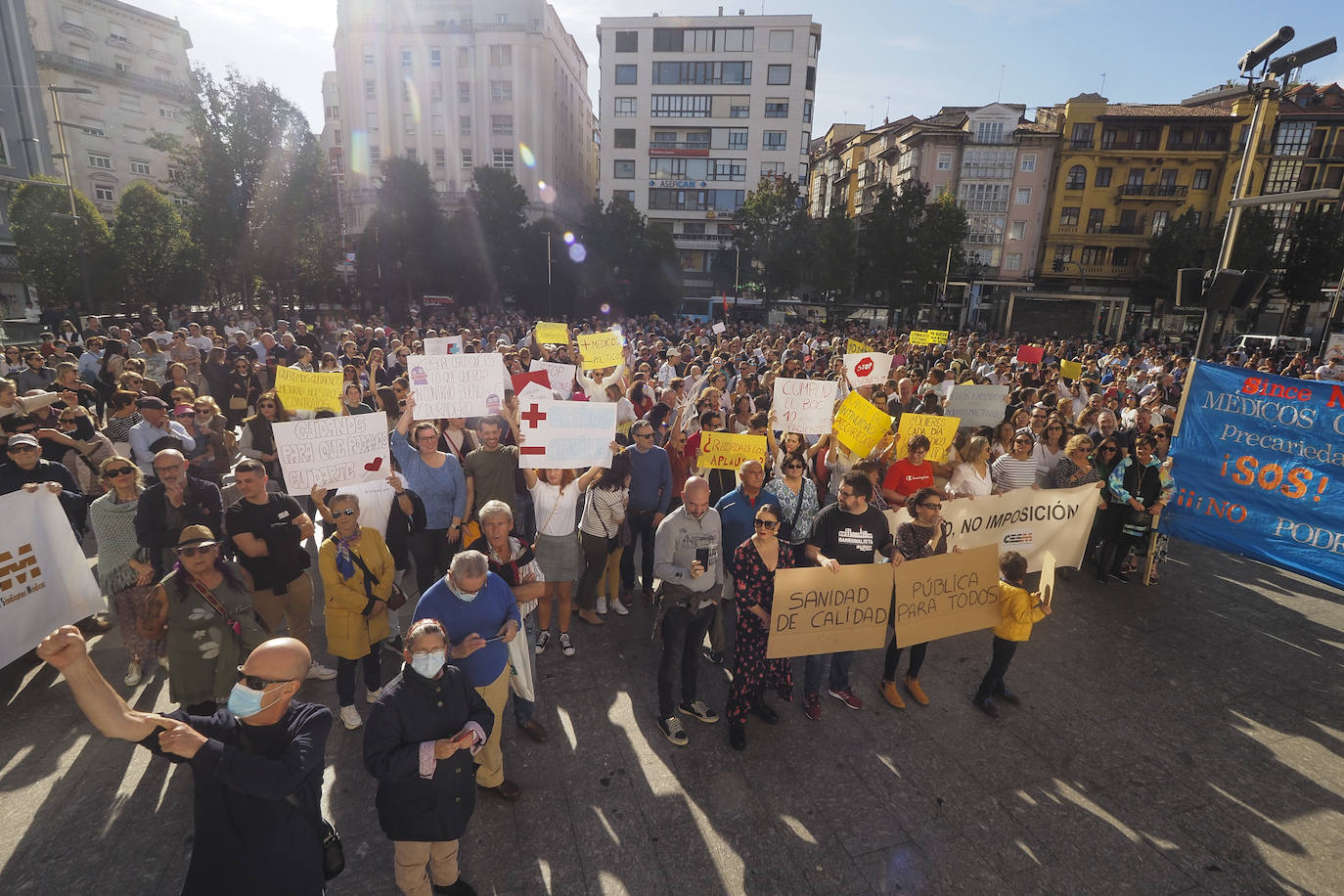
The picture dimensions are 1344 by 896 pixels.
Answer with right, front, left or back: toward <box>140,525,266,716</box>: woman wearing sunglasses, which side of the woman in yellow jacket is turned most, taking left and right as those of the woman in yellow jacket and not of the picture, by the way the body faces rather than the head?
right

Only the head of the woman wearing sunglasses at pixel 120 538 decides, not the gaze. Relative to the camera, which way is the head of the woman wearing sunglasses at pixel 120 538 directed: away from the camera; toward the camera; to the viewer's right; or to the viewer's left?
toward the camera

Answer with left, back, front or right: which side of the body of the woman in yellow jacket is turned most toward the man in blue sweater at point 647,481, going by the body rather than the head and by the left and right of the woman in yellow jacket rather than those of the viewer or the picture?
left

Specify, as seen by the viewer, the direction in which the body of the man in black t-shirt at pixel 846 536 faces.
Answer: toward the camera

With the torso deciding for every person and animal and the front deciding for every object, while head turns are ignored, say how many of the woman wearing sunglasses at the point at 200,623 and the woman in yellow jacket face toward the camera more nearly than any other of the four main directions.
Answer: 2

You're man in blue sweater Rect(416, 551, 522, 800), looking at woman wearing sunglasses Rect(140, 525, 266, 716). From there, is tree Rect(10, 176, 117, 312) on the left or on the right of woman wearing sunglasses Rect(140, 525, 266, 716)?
right

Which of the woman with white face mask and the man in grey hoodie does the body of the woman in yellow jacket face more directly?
the woman with white face mask

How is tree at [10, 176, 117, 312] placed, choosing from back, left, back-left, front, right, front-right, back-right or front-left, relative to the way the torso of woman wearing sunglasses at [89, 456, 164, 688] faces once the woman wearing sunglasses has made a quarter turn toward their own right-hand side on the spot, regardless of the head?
back-right

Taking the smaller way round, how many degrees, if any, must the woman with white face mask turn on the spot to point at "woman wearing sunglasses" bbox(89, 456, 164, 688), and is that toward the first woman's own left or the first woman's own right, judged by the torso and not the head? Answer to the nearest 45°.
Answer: approximately 180°

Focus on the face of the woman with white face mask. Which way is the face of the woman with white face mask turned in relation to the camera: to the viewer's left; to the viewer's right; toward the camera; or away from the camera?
toward the camera

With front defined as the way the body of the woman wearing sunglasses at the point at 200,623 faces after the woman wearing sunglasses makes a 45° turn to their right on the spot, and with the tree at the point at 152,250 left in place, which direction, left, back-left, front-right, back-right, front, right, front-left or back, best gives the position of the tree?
back-right

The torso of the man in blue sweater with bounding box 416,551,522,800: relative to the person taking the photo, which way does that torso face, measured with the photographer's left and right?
facing the viewer and to the right of the viewer

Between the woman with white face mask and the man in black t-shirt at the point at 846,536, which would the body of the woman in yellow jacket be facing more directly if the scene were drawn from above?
the woman with white face mask

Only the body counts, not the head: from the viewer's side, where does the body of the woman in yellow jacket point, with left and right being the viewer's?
facing the viewer

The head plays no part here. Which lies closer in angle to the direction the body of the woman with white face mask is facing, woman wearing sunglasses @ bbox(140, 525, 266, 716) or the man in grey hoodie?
the man in grey hoodie

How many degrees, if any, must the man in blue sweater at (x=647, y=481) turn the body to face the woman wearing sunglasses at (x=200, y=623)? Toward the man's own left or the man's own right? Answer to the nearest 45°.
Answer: approximately 45° to the man's own right

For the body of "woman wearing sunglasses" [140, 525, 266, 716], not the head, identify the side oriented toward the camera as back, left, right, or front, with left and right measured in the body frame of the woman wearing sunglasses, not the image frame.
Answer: front

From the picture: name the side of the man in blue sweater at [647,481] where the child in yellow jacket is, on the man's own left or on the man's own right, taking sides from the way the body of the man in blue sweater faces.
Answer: on the man's own left

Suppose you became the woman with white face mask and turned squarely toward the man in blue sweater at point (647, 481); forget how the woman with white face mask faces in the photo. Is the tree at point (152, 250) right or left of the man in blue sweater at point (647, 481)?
left
